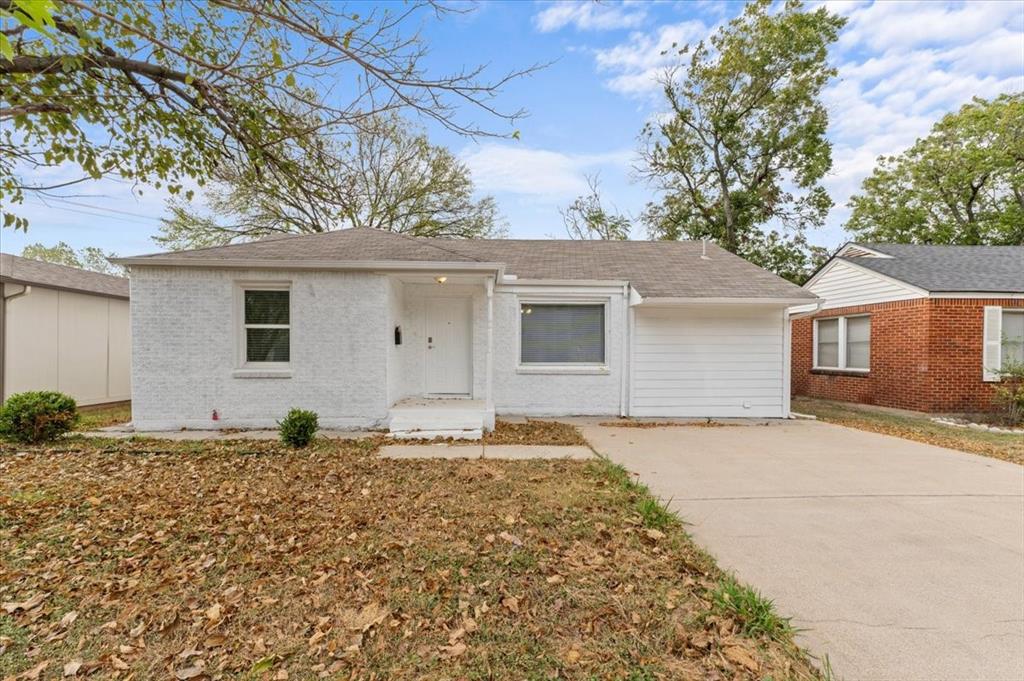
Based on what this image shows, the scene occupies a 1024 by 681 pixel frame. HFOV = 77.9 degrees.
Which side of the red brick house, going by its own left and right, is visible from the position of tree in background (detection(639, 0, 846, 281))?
back

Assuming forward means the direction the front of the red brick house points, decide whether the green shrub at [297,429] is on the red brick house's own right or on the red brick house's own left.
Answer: on the red brick house's own right

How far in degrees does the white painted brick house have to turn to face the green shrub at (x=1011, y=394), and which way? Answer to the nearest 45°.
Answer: approximately 90° to its left

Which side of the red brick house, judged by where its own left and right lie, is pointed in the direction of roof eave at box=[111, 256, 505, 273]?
right

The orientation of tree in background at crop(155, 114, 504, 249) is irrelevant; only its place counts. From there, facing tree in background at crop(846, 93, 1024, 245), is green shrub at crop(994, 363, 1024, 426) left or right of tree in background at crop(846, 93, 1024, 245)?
right

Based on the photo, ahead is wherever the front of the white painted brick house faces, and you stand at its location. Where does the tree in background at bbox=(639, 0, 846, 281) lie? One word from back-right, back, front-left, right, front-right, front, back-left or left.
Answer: back-left

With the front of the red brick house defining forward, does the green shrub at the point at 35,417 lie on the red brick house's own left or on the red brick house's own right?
on the red brick house's own right

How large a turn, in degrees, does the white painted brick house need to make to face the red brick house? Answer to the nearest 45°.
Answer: approximately 90° to its left

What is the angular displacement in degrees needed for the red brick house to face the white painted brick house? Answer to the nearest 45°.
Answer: approximately 90° to its right

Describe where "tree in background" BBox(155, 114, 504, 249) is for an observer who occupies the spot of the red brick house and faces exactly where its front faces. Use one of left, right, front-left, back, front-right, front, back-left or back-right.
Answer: back-right

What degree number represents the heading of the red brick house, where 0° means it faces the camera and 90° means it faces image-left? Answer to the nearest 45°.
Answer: approximately 315°
